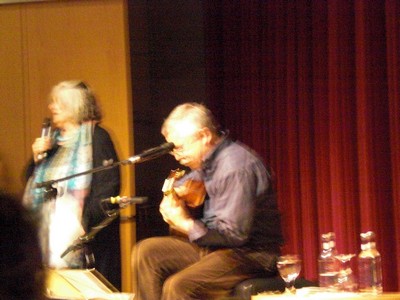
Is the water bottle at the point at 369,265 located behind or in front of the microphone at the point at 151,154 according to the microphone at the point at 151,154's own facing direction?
in front

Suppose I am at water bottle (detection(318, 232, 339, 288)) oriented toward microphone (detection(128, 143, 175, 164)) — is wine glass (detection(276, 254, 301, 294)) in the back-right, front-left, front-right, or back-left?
front-left

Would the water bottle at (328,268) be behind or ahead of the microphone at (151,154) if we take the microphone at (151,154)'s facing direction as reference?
ahead

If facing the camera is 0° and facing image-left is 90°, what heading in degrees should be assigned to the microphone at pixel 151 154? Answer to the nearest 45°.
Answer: approximately 270°
